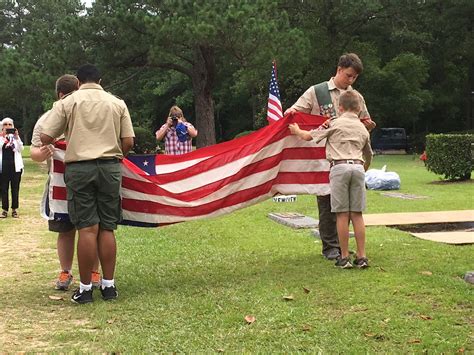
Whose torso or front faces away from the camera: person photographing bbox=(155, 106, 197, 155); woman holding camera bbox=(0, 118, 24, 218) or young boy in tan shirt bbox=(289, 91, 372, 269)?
the young boy in tan shirt

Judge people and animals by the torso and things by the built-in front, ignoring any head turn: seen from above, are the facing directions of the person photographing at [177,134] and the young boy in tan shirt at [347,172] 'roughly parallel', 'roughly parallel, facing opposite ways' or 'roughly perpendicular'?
roughly parallel, facing opposite ways

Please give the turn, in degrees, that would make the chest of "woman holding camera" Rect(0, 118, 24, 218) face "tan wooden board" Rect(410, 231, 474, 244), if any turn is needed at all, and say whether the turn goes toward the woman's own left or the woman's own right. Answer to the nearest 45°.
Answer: approximately 45° to the woman's own left

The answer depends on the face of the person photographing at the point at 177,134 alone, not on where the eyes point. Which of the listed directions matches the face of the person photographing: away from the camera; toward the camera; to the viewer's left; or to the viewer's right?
toward the camera

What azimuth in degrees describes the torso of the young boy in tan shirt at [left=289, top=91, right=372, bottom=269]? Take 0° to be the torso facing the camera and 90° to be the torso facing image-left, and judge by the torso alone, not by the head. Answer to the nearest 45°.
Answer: approximately 180°

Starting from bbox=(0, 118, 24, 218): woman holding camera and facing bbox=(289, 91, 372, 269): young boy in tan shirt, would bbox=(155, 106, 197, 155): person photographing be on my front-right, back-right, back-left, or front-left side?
front-left

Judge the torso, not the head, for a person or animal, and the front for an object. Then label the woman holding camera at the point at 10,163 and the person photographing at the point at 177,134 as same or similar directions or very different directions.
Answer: same or similar directions

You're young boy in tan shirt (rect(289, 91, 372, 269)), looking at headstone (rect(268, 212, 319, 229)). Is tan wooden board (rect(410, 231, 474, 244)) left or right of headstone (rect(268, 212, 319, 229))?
right

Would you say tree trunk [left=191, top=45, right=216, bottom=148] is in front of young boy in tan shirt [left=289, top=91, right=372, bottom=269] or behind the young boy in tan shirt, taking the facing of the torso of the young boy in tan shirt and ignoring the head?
in front

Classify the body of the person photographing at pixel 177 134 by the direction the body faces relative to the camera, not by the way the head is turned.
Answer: toward the camera

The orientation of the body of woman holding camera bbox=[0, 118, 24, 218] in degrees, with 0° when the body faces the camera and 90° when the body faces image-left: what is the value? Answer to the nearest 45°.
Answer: approximately 0°

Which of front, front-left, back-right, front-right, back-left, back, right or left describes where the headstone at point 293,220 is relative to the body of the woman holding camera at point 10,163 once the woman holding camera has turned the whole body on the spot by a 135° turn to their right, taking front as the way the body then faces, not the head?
back

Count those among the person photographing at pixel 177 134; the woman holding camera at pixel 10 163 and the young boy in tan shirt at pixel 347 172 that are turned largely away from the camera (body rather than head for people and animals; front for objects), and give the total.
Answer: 1

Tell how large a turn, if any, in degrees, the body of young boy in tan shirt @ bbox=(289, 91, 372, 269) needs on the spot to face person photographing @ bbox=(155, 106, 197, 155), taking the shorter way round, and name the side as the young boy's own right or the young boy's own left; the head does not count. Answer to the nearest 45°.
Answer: approximately 45° to the young boy's own left

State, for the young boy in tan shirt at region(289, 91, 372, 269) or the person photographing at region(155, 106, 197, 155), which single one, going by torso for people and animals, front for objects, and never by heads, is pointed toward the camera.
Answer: the person photographing
